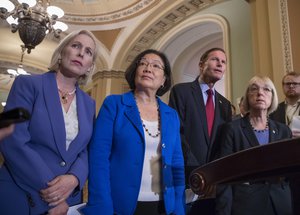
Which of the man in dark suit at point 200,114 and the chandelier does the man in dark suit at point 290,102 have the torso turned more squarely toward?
the man in dark suit

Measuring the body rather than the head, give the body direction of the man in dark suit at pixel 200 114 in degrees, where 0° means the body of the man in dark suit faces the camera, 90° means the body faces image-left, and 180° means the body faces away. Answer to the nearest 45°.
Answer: approximately 315°

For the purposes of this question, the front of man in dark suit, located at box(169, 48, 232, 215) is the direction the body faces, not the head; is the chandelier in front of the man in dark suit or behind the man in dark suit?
behind

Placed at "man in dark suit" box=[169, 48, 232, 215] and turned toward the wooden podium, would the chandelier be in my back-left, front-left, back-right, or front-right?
back-right

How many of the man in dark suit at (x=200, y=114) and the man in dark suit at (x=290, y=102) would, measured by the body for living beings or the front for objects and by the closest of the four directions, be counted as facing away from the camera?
0

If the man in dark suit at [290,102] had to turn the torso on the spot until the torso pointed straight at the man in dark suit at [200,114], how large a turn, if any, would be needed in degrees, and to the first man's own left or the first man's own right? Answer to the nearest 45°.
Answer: approximately 45° to the first man's own right

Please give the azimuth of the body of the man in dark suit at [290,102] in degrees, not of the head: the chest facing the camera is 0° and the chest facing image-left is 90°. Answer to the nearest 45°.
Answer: approximately 0°

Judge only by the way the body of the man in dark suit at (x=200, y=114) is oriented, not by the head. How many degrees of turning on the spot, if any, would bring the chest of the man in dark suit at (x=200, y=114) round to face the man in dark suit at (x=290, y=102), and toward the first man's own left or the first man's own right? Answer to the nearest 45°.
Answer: approximately 90° to the first man's own left
